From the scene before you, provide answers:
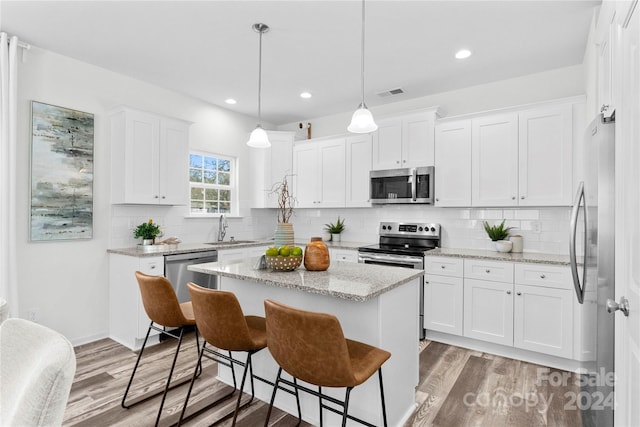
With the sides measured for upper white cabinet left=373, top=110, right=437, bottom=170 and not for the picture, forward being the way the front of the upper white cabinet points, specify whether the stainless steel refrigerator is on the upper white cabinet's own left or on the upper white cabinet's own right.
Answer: on the upper white cabinet's own left

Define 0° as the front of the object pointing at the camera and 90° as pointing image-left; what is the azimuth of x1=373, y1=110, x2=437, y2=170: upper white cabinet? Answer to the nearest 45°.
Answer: approximately 45°

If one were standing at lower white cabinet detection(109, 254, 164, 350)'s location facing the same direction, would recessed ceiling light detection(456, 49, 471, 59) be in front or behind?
in front

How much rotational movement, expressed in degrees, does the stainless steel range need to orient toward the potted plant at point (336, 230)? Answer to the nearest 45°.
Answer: approximately 90° to its right

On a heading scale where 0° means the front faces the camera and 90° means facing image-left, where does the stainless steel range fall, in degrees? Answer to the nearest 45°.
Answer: approximately 45°

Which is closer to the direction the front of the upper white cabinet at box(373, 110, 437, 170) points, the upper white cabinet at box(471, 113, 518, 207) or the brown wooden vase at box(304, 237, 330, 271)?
the brown wooden vase

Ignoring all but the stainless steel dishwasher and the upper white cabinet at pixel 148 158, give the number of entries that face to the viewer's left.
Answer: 0

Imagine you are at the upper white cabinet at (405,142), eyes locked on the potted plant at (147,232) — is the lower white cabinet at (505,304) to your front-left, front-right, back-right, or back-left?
back-left

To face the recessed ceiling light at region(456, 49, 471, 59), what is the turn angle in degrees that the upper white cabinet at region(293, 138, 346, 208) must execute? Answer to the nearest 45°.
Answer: approximately 90° to its left

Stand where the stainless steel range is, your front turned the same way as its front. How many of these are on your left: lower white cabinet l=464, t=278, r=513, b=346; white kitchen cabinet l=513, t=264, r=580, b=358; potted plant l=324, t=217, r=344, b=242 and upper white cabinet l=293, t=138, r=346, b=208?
2

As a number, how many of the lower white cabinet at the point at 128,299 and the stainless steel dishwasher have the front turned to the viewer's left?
0
